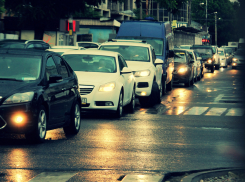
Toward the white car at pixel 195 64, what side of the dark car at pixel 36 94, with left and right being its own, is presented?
back

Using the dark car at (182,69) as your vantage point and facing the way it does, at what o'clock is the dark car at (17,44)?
the dark car at (17,44) is roughly at 1 o'clock from the dark car at (182,69).

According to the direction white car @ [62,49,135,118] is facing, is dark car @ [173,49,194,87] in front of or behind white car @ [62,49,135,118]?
behind

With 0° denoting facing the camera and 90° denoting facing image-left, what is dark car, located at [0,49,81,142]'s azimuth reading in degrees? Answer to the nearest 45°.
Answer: approximately 45°

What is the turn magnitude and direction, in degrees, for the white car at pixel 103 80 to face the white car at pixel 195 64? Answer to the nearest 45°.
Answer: approximately 135° to its right

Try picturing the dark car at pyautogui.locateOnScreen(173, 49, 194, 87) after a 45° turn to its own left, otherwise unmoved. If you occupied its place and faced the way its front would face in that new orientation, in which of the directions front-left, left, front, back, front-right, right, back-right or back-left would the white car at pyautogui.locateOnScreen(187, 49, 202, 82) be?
back

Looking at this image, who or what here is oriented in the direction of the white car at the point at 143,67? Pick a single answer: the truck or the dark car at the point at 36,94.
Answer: the truck

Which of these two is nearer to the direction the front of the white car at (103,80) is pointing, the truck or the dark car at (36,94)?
the dark car

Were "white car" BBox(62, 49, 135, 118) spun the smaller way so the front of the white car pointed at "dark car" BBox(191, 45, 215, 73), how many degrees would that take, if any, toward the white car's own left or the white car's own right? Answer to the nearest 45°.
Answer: approximately 135° to the white car's own right
